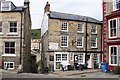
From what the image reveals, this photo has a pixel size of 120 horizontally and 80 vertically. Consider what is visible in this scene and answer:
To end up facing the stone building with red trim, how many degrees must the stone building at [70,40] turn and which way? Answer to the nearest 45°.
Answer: approximately 45° to its left

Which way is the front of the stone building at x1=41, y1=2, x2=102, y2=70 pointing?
toward the camera
